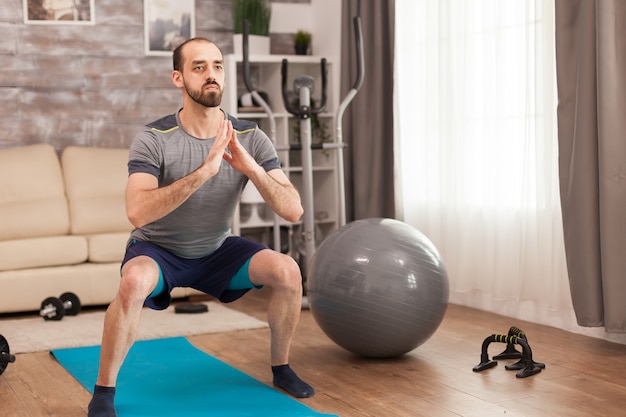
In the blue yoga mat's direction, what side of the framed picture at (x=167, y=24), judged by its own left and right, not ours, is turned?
front

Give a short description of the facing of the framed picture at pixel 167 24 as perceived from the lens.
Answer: facing the viewer

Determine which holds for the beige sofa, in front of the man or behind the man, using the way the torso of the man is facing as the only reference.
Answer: behind

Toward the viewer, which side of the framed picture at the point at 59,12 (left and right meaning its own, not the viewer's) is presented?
front

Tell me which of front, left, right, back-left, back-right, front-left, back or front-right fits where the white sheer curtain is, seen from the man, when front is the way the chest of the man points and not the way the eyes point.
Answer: left

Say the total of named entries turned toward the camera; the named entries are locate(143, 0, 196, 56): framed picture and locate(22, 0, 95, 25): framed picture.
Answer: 2

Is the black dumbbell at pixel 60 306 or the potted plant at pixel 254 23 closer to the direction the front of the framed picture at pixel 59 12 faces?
the black dumbbell

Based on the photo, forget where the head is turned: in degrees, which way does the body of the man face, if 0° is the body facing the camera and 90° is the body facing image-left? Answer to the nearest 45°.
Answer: approximately 315°

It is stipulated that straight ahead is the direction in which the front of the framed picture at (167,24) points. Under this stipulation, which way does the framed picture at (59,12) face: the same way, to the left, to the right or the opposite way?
the same way
